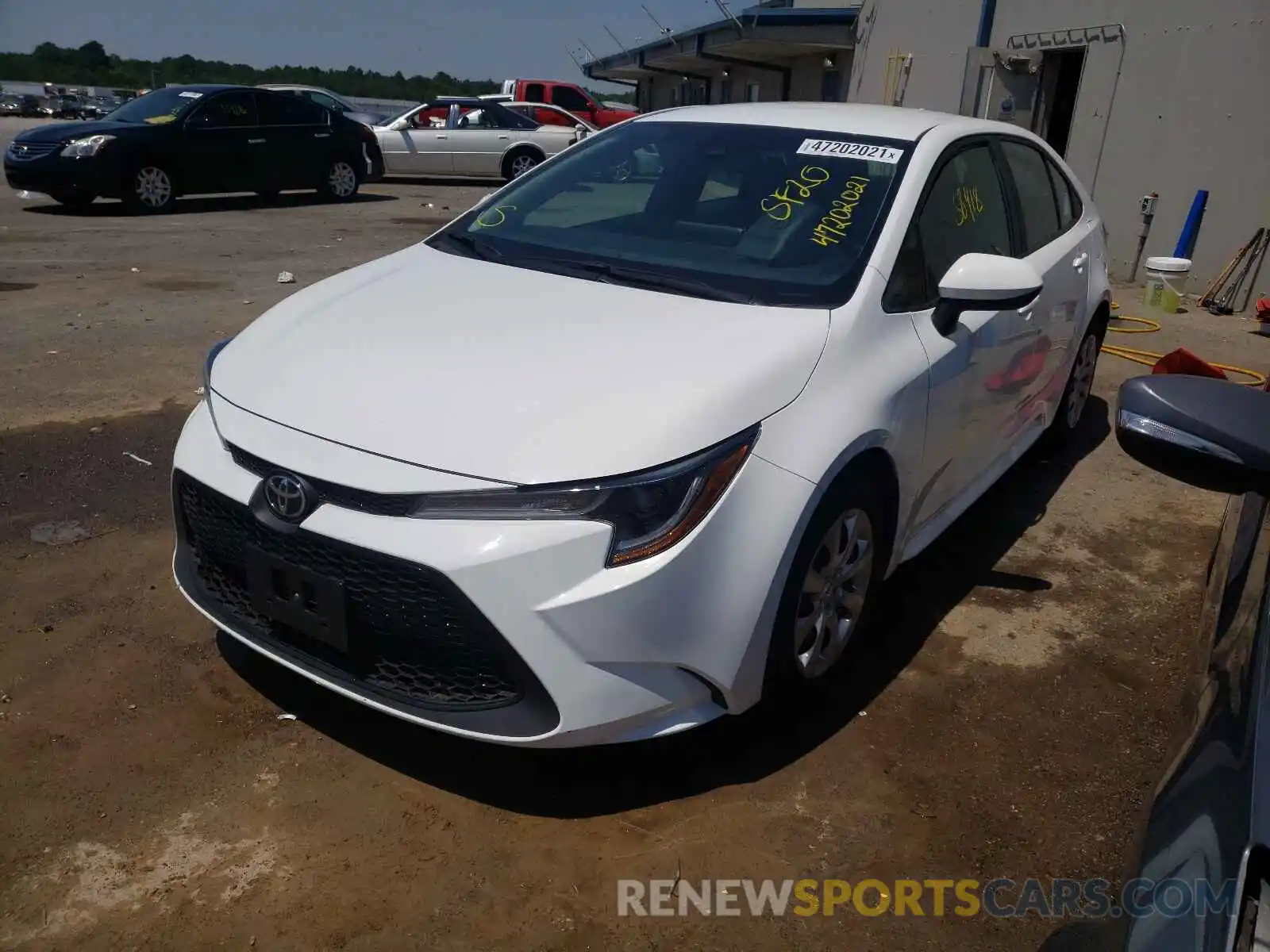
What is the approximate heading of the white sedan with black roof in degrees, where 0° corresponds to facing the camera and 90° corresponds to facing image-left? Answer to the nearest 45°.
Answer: approximately 90°

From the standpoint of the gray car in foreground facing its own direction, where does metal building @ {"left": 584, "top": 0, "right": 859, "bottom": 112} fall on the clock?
The metal building is roughly at 5 o'clock from the gray car in foreground.

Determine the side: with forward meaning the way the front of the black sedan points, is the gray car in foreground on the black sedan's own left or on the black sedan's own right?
on the black sedan's own left

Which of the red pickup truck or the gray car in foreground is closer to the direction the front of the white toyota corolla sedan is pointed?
the gray car in foreground

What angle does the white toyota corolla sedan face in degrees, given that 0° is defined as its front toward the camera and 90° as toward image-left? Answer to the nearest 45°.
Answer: approximately 45°

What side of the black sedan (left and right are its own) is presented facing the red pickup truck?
back

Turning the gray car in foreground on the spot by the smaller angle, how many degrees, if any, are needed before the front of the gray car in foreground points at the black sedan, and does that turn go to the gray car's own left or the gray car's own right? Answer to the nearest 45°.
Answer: approximately 135° to the gray car's own right

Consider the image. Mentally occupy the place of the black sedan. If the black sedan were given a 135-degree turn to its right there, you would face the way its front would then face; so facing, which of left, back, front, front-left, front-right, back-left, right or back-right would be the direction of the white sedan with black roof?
front-right

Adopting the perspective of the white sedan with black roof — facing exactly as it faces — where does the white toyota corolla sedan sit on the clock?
The white toyota corolla sedan is roughly at 9 o'clock from the white sedan with black roof.

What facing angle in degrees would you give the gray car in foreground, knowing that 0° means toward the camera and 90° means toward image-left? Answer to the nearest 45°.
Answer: approximately 0°

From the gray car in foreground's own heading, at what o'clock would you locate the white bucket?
The white bucket is roughly at 6 o'clock from the gray car in foreground.

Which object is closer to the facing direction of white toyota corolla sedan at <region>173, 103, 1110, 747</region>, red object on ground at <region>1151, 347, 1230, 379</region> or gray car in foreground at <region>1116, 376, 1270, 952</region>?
the gray car in foreground

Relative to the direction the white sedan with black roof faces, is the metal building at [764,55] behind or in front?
behind
